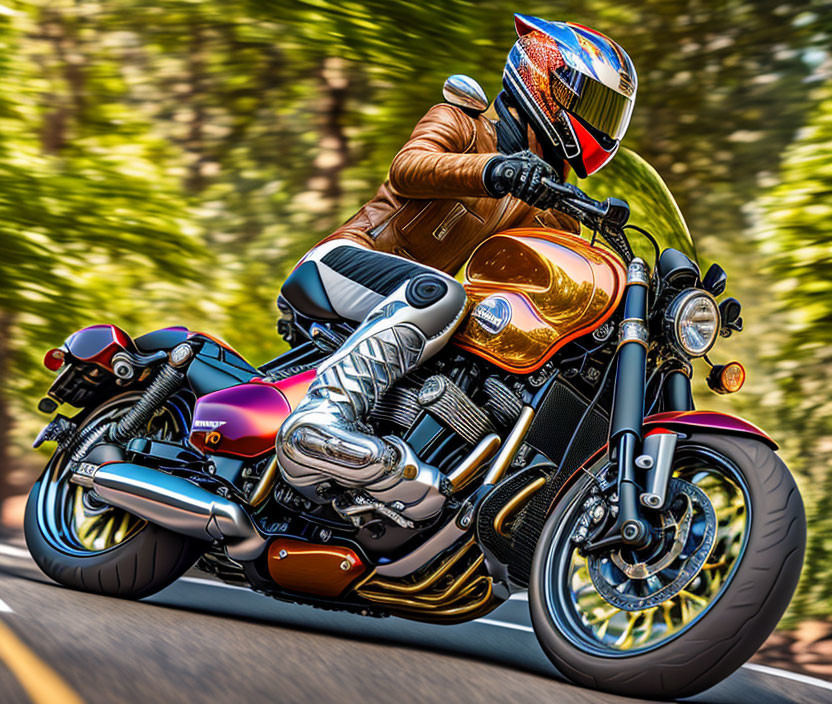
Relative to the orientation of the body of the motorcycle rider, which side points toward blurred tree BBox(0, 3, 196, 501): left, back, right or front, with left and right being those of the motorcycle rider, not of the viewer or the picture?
back

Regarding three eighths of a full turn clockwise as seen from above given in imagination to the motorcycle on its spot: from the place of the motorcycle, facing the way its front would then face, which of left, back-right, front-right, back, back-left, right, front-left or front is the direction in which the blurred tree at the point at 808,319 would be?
back-right

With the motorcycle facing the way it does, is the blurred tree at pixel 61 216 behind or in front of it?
behind

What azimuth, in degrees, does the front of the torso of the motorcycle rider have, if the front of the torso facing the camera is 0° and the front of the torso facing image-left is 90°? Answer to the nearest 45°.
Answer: approximately 315°

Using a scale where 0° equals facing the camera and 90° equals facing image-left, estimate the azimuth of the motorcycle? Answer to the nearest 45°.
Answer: approximately 315°

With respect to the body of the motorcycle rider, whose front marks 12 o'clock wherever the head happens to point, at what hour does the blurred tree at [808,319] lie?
The blurred tree is roughly at 9 o'clock from the motorcycle rider.
